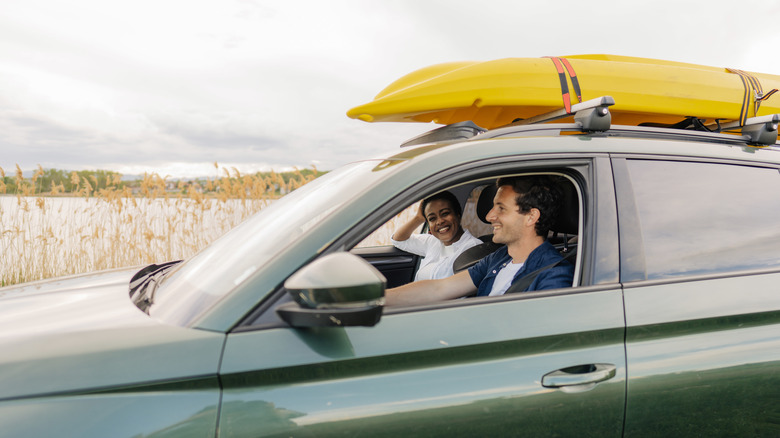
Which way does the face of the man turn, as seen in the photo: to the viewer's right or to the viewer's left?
to the viewer's left

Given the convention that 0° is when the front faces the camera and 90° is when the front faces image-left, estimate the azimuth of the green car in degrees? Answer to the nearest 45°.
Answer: approximately 90°

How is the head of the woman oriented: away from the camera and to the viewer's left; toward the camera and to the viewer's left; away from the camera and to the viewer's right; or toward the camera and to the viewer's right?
toward the camera and to the viewer's right
